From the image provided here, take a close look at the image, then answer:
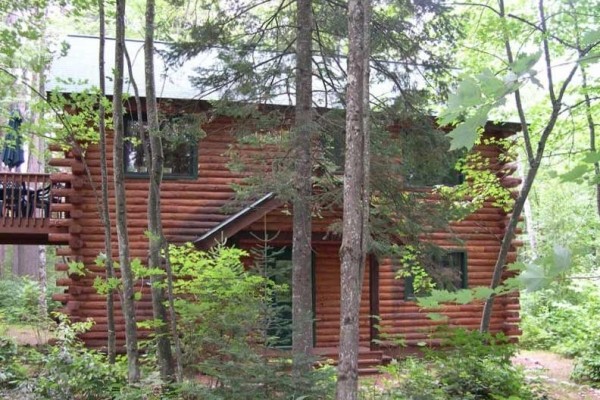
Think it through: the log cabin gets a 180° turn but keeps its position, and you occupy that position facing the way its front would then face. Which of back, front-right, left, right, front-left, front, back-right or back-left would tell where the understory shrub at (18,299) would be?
front-left

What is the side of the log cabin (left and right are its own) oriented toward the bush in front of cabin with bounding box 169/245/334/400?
front

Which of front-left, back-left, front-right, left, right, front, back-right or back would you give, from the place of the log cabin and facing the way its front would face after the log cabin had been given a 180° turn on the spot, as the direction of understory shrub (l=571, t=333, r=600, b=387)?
right

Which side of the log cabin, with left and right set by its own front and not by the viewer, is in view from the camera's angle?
front

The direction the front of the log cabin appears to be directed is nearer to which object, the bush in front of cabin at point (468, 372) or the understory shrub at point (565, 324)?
the bush in front of cabin

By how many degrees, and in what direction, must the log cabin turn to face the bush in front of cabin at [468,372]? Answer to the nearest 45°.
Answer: approximately 45° to its left

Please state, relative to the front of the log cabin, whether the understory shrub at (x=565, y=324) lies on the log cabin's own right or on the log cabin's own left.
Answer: on the log cabin's own left

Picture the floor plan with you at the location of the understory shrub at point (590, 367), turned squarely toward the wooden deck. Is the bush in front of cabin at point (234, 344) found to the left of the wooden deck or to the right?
left
